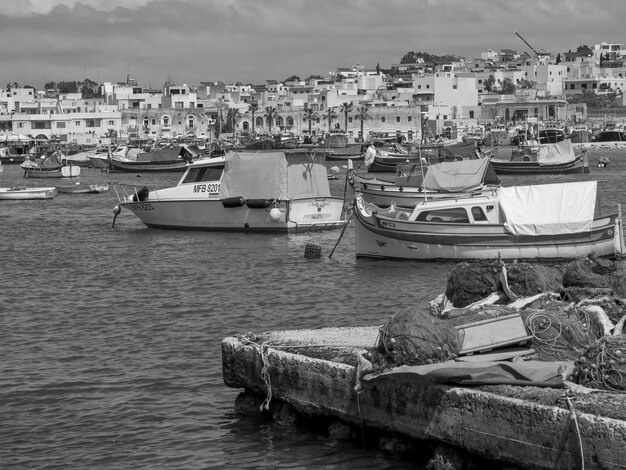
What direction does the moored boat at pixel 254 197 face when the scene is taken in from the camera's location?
facing away from the viewer and to the left of the viewer

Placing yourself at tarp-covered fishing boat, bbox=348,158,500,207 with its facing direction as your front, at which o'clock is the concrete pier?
The concrete pier is roughly at 9 o'clock from the tarp-covered fishing boat.

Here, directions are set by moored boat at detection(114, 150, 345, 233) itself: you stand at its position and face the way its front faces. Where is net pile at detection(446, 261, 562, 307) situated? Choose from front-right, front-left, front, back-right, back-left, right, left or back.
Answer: back-left

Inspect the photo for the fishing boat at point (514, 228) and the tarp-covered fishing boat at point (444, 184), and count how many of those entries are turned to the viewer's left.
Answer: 2

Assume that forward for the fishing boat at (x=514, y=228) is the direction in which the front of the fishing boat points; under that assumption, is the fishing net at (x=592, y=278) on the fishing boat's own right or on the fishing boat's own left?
on the fishing boat's own left

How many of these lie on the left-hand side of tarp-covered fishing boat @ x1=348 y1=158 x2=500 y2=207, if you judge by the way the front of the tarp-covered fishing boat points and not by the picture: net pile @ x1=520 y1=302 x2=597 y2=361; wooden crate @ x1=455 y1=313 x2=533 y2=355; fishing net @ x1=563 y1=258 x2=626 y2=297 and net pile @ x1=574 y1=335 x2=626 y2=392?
4

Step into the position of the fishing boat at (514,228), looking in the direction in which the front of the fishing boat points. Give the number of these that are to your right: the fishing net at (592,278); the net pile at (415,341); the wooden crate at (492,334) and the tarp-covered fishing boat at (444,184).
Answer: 1

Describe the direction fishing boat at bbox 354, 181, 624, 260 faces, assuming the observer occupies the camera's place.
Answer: facing to the left of the viewer

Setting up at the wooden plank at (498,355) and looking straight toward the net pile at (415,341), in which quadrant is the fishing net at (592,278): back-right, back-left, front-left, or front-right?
back-right

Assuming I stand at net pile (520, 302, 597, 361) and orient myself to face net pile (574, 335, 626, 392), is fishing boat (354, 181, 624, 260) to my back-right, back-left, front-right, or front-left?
back-left

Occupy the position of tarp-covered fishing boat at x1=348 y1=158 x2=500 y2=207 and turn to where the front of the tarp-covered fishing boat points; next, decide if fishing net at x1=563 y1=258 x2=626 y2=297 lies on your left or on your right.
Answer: on your left

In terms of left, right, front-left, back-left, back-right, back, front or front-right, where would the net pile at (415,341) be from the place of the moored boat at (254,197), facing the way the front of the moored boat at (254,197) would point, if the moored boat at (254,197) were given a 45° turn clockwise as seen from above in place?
back

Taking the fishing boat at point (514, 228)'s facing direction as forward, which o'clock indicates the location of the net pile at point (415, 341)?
The net pile is roughly at 9 o'clock from the fishing boat.

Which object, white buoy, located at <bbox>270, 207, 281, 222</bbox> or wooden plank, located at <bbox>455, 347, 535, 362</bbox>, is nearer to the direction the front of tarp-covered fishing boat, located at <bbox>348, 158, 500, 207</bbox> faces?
the white buoy

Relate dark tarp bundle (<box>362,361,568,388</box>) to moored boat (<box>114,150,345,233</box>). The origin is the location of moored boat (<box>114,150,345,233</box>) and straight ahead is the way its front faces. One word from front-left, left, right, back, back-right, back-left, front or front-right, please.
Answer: back-left

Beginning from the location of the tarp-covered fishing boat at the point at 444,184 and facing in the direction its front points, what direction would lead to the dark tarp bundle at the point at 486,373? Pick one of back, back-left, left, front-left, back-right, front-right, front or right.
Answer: left

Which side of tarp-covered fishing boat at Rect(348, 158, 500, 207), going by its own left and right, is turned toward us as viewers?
left

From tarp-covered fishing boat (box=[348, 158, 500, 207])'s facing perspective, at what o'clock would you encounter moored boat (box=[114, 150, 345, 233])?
The moored boat is roughly at 11 o'clock from the tarp-covered fishing boat.

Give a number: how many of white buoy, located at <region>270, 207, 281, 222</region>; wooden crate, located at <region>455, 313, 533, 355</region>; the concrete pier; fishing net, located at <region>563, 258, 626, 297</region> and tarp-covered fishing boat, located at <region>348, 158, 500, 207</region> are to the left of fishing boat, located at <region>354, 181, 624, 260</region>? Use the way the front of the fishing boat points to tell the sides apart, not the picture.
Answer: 3
